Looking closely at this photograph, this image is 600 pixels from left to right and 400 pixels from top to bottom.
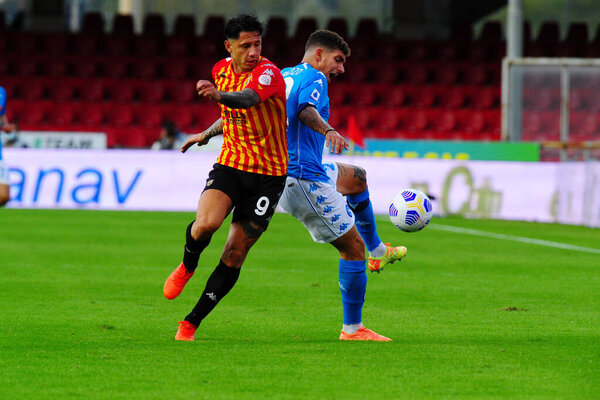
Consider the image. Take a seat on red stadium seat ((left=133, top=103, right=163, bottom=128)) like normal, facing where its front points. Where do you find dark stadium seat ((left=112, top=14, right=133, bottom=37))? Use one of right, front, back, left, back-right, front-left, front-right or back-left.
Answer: back

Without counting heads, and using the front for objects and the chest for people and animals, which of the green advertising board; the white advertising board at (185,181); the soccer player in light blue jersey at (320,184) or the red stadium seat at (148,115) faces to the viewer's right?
the soccer player in light blue jersey

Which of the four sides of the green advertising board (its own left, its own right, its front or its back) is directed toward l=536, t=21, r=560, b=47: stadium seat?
back

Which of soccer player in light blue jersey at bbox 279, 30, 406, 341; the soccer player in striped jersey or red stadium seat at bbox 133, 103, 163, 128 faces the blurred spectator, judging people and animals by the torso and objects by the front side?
the red stadium seat

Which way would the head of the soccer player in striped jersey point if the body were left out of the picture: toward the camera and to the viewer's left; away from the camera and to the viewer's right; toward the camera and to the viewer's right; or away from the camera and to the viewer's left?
toward the camera and to the viewer's right

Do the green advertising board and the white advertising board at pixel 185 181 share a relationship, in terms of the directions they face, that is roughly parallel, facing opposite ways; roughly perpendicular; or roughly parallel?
roughly parallel

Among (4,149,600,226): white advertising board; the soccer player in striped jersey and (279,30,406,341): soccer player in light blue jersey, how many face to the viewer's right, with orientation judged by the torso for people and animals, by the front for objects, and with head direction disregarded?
1

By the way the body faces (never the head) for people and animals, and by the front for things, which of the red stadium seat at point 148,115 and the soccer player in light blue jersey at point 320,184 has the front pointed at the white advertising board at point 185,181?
the red stadium seat

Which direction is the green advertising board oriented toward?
toward the camera

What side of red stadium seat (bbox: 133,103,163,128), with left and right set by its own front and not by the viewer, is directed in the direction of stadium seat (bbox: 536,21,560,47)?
left

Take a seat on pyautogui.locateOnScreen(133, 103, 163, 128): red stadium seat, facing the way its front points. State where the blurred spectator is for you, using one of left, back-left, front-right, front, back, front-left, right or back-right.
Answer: front

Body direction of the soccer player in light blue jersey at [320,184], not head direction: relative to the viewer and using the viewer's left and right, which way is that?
facing to the right of the viewer

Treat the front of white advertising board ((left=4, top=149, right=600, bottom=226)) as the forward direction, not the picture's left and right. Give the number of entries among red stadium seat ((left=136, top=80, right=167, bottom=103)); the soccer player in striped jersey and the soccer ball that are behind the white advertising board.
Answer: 1

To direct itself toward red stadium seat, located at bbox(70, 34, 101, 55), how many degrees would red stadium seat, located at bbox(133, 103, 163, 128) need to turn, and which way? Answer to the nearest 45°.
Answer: approximately 135° to its right

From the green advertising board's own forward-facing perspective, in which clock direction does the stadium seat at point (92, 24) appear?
The stadium seat is roughly at 4 o'clock from the green advertising board.

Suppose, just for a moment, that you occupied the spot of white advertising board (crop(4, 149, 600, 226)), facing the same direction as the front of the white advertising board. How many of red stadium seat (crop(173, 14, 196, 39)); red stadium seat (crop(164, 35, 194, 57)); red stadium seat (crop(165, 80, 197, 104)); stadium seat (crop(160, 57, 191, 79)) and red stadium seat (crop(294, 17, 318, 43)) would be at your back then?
5

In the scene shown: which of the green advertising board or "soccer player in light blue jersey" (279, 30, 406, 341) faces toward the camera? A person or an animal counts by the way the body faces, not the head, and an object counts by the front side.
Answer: the green advertising board

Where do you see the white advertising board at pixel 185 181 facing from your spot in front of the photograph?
facing the viewer

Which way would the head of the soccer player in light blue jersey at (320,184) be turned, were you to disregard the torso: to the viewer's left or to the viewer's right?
to the viewer's right
